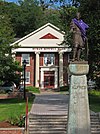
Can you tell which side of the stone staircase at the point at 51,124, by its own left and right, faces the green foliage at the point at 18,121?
right

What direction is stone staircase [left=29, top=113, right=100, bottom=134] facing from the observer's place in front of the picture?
facing the viewer

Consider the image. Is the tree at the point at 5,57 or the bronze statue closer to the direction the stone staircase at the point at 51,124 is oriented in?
the bronze statue

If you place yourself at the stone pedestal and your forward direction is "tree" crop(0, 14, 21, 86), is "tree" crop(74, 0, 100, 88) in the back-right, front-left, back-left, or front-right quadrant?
front-right
